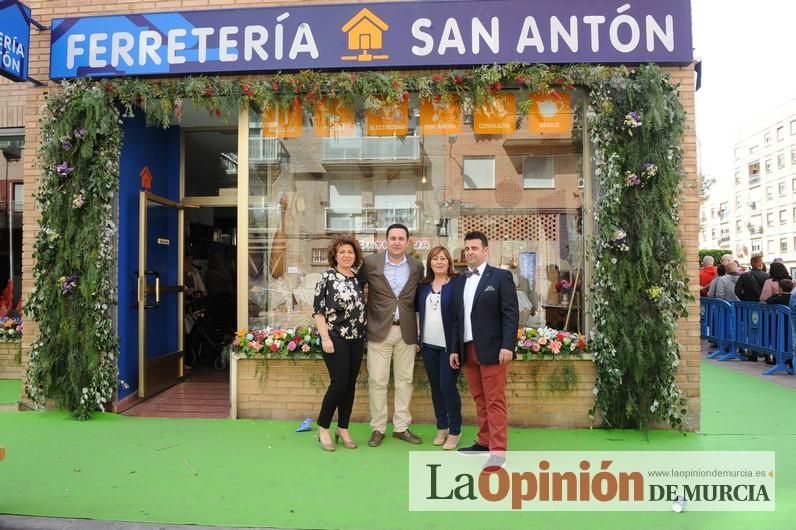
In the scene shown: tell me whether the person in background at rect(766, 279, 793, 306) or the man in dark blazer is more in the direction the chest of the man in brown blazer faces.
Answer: the man in dark blazer

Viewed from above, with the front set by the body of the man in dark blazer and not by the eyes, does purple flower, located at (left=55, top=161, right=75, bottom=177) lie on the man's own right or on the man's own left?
on the man's own right

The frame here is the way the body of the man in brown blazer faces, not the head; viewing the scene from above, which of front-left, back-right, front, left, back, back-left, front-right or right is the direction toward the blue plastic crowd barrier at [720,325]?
back-left

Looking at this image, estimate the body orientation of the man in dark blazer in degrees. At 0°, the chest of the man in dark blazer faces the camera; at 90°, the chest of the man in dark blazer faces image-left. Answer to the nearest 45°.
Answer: approximately 45°

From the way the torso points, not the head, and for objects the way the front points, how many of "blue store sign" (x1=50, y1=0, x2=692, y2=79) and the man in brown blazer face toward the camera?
2

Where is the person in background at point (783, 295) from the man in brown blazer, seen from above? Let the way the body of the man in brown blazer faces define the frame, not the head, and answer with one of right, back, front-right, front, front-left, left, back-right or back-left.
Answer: back-left

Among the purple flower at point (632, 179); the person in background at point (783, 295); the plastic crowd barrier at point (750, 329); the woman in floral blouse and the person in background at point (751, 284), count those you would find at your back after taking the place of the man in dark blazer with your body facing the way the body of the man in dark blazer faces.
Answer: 4

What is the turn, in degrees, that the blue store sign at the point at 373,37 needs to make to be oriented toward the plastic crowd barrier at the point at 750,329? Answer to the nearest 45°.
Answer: approximately 135° to its left

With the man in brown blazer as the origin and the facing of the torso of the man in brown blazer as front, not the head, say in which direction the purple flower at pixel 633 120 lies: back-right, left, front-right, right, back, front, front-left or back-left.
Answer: left

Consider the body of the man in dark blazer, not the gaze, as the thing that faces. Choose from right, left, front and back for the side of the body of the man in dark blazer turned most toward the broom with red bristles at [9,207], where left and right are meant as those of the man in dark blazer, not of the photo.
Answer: right

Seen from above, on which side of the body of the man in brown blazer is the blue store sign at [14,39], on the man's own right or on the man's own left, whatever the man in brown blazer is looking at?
on the man's own right

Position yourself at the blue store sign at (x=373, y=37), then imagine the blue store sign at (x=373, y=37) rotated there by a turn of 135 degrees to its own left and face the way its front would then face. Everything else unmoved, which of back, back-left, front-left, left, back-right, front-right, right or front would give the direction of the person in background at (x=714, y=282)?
front

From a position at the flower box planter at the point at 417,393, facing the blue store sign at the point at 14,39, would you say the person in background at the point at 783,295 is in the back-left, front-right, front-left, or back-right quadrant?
back-right
